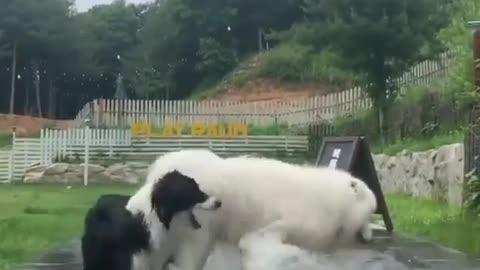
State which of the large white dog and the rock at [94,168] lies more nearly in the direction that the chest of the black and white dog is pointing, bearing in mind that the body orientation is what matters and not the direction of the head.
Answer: the large white dog

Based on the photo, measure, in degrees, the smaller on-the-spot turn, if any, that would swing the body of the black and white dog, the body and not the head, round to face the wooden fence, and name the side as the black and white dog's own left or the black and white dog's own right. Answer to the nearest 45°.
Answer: approximately 90° to the black and white dog's own left

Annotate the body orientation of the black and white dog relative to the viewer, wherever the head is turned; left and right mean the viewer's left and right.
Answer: facing to the right of the viewer

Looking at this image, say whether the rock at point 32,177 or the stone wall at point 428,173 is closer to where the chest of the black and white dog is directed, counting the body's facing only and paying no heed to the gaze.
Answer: the stone wall

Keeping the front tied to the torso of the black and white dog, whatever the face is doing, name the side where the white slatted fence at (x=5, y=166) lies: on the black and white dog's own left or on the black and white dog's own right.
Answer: on the black and white dog's own left

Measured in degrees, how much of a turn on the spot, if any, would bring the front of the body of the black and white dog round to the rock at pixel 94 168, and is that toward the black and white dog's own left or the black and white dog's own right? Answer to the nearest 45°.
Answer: approximately 90° to the black and white dog's own left

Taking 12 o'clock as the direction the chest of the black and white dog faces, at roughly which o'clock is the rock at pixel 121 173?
The rock is roughly at 9 o'clock from the black and white dog.

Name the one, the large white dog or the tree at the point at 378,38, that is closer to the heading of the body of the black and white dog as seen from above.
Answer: the large white dog

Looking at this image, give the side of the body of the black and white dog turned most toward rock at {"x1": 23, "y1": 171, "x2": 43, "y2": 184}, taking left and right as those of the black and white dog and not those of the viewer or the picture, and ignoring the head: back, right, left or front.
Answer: left
